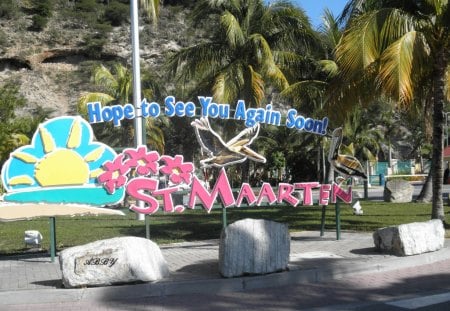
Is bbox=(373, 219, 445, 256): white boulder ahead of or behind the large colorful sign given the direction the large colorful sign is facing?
ahead

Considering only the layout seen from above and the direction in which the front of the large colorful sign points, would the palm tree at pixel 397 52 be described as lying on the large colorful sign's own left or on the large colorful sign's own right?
on the large colorful sign's own left

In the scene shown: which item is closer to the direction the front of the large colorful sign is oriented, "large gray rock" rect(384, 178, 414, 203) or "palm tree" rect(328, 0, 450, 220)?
the palm tree

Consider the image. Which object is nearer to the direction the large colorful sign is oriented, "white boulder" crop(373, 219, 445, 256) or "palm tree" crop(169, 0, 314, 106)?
the white boulder

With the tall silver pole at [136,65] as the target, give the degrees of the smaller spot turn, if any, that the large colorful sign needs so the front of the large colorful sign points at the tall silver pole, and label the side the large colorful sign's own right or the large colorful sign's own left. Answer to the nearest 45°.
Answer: approximately 135° to the large colorful sign's own left

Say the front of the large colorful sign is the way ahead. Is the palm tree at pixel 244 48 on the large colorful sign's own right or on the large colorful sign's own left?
on the large colorful sign's own left

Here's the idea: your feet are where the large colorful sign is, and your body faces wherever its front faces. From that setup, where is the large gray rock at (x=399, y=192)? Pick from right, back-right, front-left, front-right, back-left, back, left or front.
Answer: left

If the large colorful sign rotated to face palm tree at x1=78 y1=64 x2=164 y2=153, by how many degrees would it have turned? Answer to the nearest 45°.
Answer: approximately 135° to its left

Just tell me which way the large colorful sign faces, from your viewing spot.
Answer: facing the viewer and to the right of the viewer

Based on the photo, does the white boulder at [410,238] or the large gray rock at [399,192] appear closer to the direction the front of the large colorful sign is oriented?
the white boulder

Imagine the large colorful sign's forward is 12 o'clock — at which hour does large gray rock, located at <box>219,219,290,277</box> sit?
The large gray rock is roughly at 12 o'clock from the large colorful sign.

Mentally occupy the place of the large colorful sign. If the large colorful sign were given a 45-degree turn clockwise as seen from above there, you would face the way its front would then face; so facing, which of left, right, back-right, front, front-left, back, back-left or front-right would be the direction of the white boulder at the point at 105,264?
front
